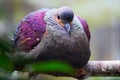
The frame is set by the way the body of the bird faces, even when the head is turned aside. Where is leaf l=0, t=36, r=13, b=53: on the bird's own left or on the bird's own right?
on the bird's own right

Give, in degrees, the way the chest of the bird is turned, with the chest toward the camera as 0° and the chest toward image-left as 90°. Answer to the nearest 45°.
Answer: approximately 315°

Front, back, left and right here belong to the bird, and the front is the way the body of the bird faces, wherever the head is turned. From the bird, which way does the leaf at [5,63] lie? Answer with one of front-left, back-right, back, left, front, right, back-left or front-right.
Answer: front-right
